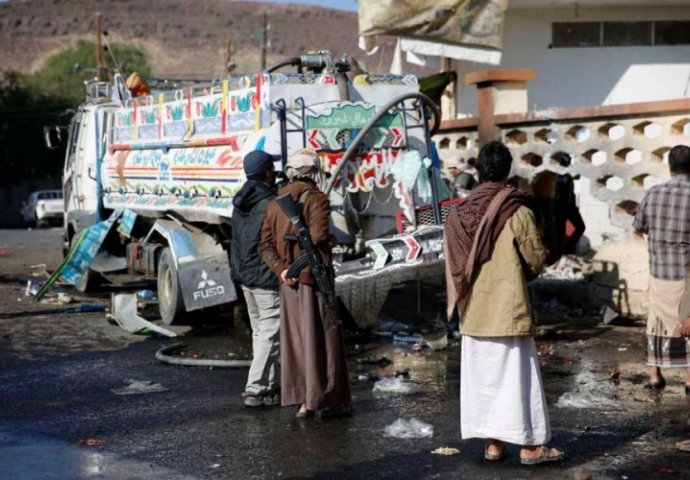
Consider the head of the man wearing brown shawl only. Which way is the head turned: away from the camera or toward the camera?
away from the camera

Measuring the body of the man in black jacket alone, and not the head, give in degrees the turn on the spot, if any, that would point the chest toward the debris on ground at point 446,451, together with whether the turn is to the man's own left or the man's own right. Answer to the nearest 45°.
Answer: approximately 90° to the man's own right

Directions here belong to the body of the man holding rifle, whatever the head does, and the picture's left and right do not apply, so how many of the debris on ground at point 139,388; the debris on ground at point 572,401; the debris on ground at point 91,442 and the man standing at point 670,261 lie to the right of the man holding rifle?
2

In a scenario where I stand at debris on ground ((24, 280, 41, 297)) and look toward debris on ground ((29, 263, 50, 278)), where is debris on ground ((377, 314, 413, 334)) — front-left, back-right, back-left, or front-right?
back-right

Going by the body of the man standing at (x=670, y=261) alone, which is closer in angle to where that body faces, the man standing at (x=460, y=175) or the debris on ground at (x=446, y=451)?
the man standing

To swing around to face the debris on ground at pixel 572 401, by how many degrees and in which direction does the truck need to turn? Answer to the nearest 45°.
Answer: approximately 180°

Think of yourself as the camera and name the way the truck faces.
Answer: facing away from the viewer and to the left of the viewer

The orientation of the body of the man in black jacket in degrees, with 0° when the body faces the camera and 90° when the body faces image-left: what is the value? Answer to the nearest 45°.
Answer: approximately 225°

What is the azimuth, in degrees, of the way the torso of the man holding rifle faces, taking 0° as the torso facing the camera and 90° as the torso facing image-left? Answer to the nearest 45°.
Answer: approximately 180°

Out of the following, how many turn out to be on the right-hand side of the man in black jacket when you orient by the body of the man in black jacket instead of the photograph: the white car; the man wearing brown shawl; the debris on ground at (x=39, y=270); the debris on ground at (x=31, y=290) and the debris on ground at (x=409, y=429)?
2
